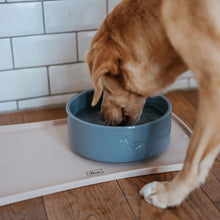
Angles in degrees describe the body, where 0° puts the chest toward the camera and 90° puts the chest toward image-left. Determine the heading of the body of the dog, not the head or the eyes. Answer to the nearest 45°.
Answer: approximately 90°
